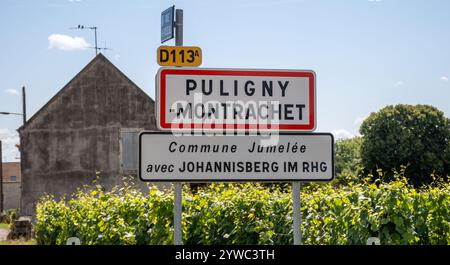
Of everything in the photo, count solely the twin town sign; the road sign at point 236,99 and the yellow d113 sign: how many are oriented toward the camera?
3

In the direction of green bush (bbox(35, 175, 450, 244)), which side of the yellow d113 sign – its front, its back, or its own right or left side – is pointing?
back

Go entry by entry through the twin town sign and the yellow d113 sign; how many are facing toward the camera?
2

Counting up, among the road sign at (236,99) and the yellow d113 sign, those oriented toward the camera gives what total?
2

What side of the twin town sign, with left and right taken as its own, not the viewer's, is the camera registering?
front

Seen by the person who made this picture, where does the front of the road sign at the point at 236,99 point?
facing the viewer
